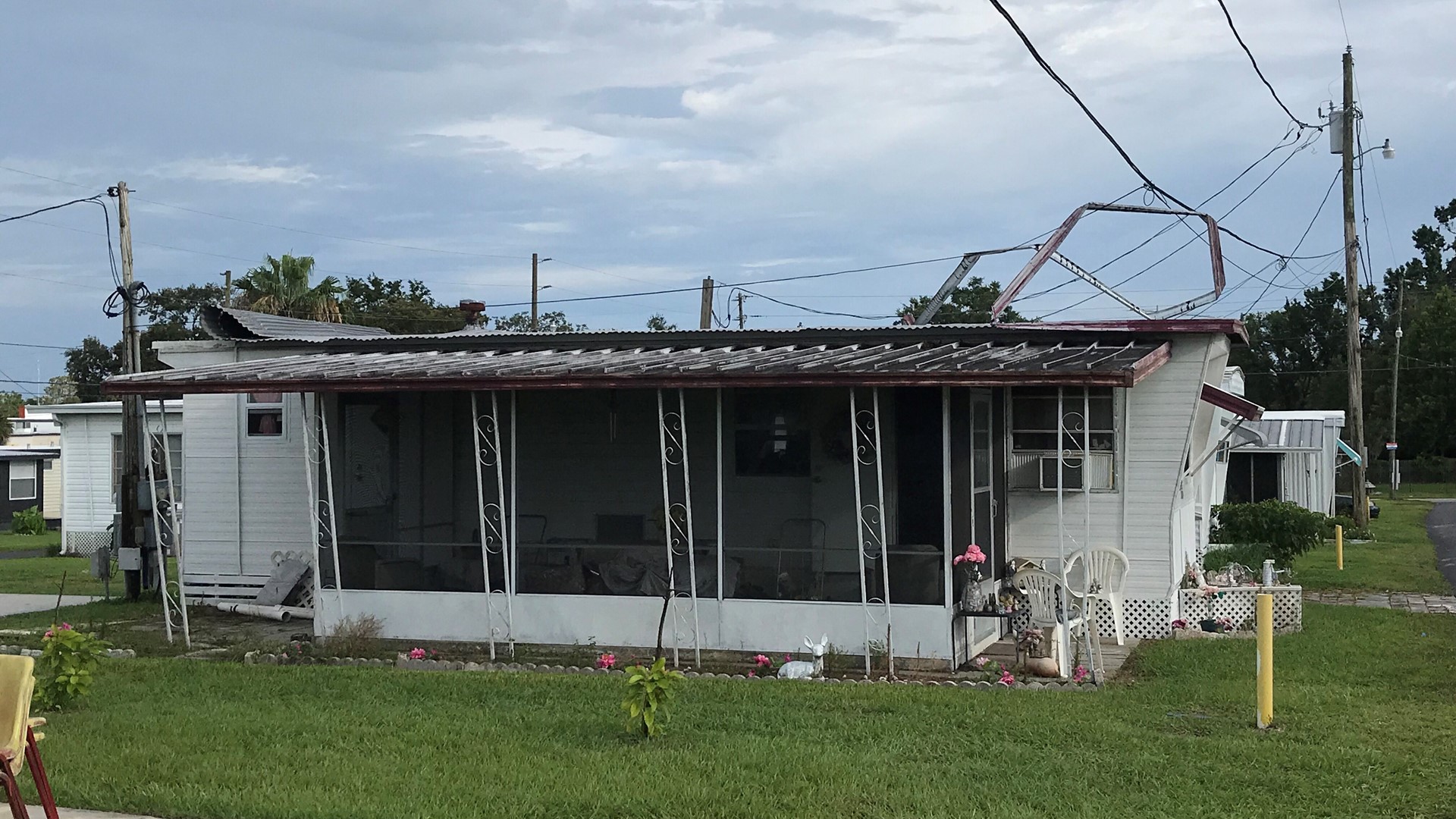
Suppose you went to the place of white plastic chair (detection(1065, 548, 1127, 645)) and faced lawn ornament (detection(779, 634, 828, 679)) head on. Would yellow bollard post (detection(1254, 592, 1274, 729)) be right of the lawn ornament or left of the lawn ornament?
left

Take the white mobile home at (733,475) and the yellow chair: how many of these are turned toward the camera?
1

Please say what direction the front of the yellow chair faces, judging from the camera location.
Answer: facing away from the viewer and to the right of the viewer

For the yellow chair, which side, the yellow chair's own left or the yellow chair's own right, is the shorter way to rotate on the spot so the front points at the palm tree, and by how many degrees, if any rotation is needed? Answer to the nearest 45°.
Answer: approximately 45° to the yellow chair's own left

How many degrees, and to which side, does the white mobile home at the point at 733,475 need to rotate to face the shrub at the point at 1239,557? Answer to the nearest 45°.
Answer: approximately 135° to its left

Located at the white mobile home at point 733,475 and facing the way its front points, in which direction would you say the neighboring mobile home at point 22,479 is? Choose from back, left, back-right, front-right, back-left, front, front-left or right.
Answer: back-right

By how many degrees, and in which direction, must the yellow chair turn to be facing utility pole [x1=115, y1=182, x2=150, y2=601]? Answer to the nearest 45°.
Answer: approximately 45° to its left

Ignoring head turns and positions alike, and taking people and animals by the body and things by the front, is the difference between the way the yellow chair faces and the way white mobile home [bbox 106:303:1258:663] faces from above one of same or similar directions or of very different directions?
very different directions
